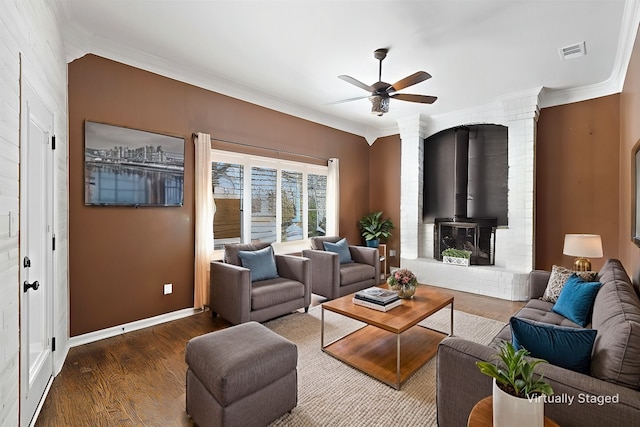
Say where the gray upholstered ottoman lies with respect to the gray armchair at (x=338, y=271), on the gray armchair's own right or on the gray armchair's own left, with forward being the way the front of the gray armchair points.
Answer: on the gray armchair's own right

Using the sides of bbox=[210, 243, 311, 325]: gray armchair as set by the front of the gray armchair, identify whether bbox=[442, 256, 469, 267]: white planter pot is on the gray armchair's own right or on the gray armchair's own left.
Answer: on the gray armchair's own left

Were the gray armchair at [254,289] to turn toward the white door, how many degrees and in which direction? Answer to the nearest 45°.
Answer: approximately 90° to its right

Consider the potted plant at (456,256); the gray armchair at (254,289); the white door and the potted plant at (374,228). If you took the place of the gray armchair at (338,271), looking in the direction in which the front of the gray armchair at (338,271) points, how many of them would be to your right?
2

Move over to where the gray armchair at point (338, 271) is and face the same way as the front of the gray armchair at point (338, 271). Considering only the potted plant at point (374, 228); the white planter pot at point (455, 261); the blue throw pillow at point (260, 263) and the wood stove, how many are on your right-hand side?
1

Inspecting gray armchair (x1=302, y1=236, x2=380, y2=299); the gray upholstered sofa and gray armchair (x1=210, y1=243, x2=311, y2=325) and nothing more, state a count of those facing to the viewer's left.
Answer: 1

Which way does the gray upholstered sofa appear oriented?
to the viewer's left

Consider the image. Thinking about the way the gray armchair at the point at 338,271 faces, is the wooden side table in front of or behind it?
in front

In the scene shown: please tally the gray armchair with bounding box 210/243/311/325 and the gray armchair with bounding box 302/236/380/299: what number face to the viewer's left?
0

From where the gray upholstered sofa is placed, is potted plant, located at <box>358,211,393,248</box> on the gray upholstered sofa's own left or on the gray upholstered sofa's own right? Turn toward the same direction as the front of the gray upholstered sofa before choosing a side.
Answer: on the gray upholstered sofa's own right

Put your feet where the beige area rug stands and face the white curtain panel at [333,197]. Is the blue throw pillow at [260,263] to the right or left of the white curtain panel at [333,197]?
left

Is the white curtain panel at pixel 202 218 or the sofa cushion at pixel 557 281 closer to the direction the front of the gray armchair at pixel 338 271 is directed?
the sofa cushion

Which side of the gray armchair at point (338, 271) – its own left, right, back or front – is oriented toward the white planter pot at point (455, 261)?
left

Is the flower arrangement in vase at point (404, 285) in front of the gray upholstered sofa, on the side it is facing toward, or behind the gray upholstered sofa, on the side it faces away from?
in front

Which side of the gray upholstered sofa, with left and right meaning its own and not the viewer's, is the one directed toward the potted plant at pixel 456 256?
right
